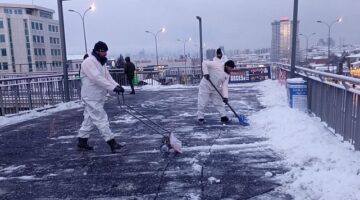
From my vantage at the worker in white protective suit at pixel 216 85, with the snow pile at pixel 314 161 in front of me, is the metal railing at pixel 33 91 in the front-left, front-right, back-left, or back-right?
back-right

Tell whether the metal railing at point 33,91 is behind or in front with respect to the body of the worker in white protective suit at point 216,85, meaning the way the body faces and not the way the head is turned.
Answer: behind

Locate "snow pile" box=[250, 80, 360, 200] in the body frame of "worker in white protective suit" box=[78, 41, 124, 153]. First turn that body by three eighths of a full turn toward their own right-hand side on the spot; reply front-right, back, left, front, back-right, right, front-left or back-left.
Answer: left

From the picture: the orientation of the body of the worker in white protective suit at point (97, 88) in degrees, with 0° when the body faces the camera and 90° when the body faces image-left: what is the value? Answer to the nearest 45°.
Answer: approximately 270°

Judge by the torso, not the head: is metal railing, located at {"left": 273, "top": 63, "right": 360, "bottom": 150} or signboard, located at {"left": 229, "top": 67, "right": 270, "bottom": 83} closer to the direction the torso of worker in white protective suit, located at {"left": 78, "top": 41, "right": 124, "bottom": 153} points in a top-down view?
the metal railing

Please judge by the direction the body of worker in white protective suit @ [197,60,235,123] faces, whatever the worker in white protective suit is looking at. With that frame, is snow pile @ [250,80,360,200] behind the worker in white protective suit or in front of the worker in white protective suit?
in front

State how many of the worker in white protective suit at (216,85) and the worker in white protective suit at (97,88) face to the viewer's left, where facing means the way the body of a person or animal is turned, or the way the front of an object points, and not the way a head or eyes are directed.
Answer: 0

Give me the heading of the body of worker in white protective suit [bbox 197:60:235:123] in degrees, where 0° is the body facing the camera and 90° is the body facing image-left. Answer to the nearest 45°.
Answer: approximately 315°

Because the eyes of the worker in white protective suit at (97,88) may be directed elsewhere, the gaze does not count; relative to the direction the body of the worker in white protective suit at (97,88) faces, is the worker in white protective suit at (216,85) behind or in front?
in front
